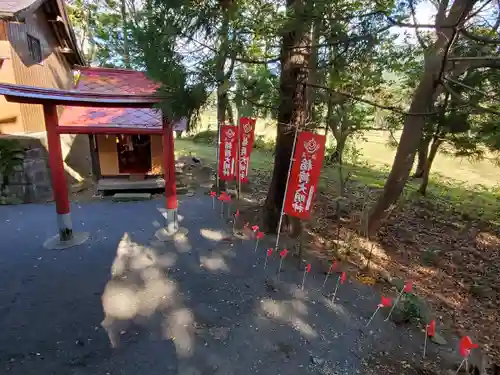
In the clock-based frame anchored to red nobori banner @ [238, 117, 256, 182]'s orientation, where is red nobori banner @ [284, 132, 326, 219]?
red nobori banner @ [284, 132, 326, 219] is roughly at 11 o'clock from red nobori banner @ [238, 117, 256, 182].

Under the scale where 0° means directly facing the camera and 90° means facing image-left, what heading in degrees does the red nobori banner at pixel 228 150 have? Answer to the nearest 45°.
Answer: approximately 0°

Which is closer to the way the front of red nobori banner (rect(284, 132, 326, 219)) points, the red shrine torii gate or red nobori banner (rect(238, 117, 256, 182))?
the red shrine torii gate

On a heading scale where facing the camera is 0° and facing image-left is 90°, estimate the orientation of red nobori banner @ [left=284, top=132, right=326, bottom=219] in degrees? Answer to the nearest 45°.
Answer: approximately 0°

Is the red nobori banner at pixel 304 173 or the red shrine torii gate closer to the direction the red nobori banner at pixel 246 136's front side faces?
the red nobori banner

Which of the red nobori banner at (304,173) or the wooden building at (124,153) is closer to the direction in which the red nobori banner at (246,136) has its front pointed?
the red nobori banner

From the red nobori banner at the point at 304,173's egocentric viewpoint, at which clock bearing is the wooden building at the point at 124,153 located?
The wooden building is roughly at 4 o'clock from the red nobori banner.

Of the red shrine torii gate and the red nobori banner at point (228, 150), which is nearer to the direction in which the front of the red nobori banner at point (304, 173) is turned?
the red shrine torii gate

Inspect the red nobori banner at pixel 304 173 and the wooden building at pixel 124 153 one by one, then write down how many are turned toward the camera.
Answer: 2

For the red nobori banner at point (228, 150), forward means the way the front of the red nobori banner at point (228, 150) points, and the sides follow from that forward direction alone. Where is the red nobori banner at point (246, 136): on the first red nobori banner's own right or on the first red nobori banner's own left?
on the first red nobori banner's own left
